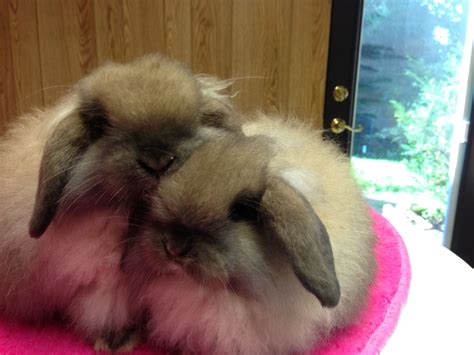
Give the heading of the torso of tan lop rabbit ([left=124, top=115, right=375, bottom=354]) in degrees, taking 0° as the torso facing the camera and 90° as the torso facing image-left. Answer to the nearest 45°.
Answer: approximately 45°

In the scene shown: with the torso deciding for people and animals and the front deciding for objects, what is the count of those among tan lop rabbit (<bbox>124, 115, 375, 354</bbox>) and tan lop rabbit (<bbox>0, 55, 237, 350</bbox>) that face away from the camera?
0

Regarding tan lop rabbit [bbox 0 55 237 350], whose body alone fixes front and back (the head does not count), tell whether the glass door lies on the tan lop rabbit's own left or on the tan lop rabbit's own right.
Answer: on the tan lop rabbit's own left

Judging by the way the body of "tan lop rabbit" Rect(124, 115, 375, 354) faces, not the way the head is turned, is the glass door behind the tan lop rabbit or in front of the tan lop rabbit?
behind
